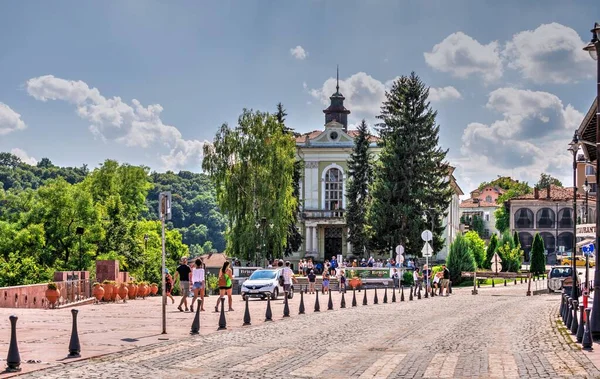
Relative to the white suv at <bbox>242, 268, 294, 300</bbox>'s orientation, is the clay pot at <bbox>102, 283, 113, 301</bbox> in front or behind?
in front

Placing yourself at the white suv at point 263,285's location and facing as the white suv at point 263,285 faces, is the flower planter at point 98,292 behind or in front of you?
in front

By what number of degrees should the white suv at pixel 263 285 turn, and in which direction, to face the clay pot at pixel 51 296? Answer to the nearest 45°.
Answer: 0° — it already faces it

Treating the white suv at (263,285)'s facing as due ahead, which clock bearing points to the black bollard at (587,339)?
The black bollard is roughly at 10 o'clock from the white suv.

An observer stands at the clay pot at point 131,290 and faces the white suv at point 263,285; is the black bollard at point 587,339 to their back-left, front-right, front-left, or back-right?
front-right

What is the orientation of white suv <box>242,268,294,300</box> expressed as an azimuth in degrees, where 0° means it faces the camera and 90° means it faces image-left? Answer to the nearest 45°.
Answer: approximately 45°

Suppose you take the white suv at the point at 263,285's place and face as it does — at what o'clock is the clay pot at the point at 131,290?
The clay pot is roughly at 2 o'clock from the white suv.

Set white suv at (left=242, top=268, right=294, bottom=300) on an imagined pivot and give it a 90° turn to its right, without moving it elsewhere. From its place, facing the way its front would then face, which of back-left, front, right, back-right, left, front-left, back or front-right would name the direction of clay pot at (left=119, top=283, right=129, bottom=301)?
front-left
